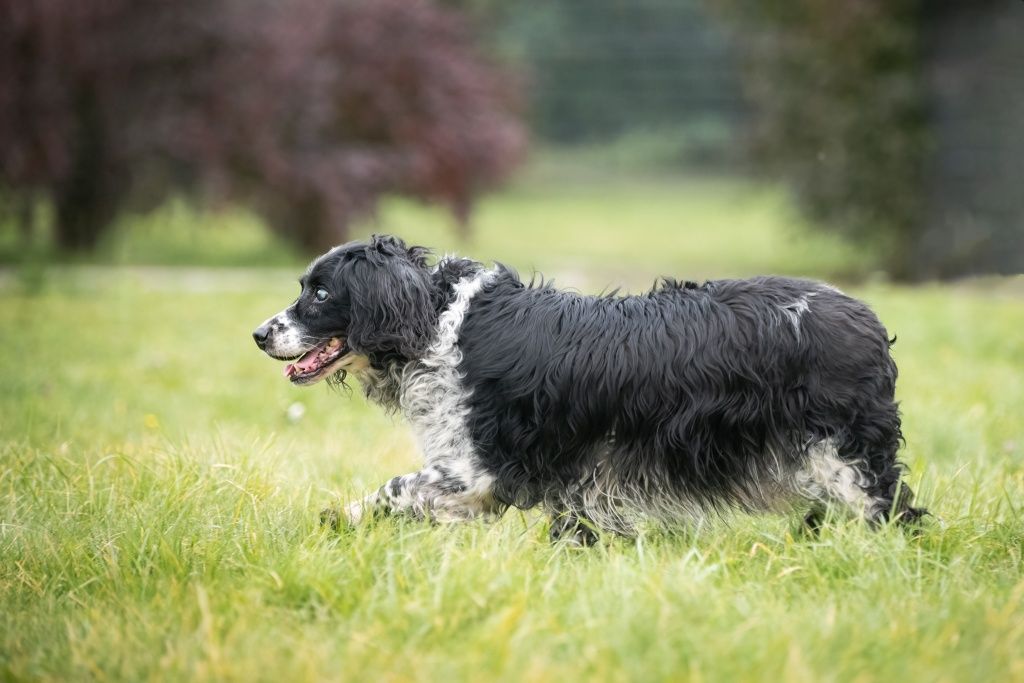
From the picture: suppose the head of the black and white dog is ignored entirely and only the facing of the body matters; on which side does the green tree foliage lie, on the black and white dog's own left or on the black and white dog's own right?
on the black and white dog's own right

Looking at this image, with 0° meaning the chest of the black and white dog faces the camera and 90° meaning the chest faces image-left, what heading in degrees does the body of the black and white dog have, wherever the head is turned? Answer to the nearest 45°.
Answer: approximately 90°

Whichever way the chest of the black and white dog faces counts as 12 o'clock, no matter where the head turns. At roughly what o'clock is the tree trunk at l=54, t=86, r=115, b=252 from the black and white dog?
The tree trunk is roughly at 2 o'clock from the black and white dog.

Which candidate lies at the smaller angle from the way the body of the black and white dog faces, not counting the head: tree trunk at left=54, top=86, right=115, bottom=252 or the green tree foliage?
the tree trunk

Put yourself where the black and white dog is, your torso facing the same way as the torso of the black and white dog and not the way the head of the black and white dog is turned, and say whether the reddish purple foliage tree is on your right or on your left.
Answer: on your right
